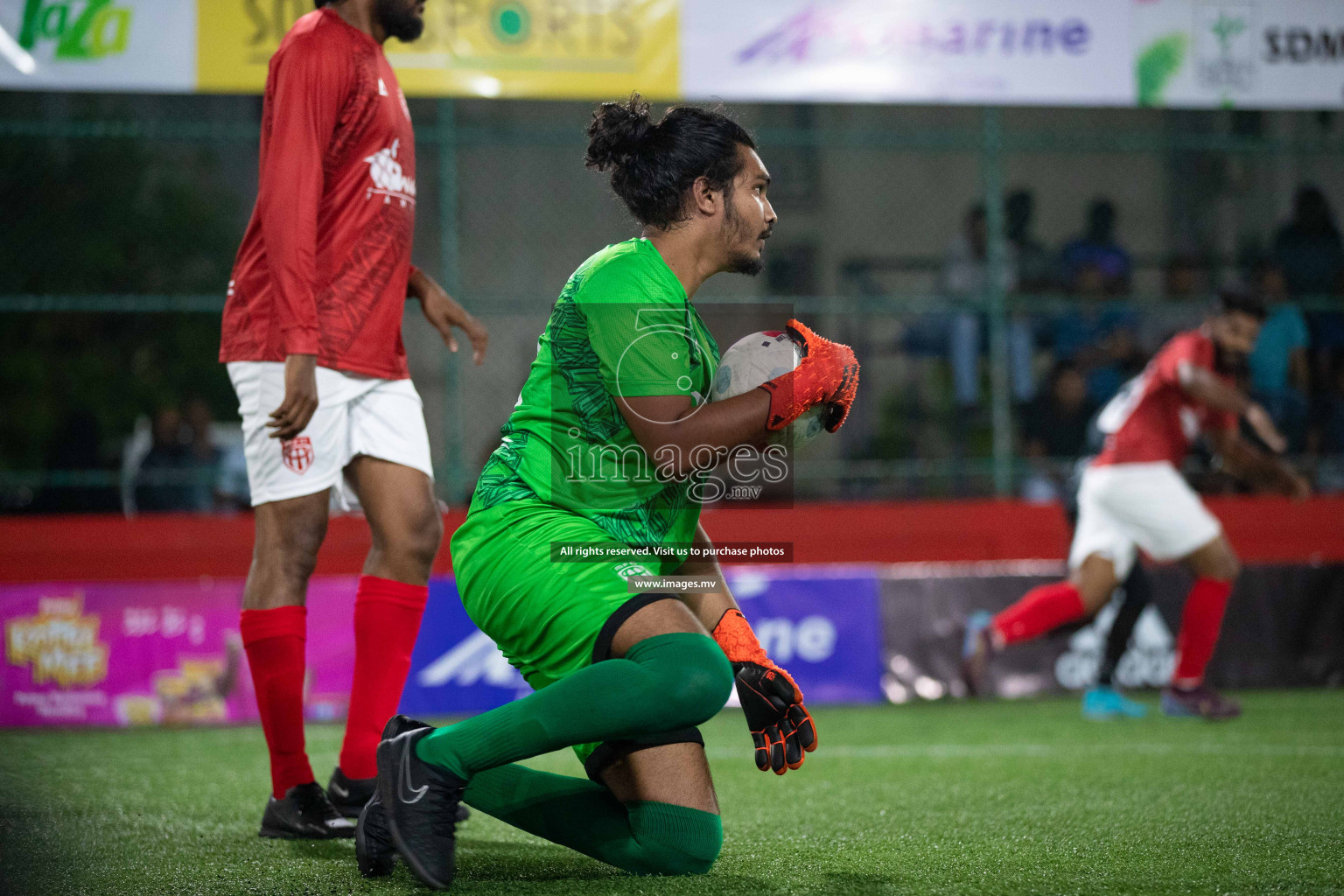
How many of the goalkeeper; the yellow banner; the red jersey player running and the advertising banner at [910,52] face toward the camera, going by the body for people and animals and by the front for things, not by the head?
2

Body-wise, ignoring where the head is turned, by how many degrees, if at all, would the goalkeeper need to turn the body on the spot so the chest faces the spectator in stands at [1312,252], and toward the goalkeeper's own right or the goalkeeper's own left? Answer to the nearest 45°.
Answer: approximately 45° to the goalkeeper's own left

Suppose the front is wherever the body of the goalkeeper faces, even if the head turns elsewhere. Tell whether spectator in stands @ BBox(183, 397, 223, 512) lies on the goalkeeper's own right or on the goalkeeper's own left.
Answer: on the goalkeeper's own left

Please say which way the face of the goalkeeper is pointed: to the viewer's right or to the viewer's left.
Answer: to the viewer's right

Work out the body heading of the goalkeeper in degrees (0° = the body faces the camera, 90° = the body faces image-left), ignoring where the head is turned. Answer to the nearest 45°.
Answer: approximately 270°

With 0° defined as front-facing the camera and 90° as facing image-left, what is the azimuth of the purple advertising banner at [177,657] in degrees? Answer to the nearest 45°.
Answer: approximately 0°

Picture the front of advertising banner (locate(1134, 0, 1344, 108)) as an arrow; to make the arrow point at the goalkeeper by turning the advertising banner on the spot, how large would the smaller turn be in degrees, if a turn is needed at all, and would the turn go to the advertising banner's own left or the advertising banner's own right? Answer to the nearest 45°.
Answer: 0° — it already faces them

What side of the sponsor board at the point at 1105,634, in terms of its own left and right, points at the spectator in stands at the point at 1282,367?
back

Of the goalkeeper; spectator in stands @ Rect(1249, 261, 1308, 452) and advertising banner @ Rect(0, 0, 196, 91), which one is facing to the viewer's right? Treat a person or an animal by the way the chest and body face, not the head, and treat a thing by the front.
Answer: the goalkeeper

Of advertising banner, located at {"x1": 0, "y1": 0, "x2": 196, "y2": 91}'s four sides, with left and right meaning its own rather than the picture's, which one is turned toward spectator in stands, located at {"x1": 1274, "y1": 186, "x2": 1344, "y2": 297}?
left
